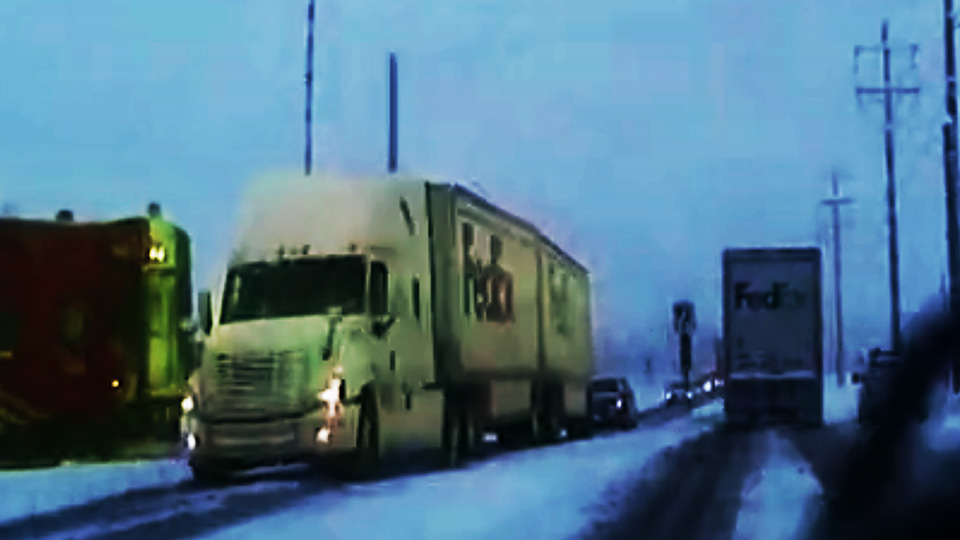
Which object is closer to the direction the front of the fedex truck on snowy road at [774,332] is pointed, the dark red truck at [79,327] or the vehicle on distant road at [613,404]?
the vehicle on distant road

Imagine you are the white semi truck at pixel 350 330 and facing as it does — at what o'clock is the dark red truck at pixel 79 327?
The dark red truck is roughly at 2 o'clock from the white semi truck.

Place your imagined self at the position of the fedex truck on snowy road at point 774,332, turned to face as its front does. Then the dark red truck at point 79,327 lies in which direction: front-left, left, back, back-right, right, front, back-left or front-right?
back-left

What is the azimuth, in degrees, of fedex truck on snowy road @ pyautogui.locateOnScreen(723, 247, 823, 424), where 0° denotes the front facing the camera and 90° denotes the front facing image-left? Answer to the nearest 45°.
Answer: approximately 180°

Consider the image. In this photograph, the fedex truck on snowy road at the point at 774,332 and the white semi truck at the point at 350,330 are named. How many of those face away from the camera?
1

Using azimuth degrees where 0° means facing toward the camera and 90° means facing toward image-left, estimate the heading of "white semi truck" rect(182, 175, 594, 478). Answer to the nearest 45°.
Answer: approximately 45°

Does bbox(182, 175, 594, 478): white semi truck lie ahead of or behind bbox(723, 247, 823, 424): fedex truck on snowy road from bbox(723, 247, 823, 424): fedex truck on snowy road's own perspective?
behind

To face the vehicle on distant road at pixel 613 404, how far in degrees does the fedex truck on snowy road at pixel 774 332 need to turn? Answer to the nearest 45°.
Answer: approximately 45° to its left

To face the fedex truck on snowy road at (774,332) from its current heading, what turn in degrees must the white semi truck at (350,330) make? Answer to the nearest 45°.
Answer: approximately 180°
